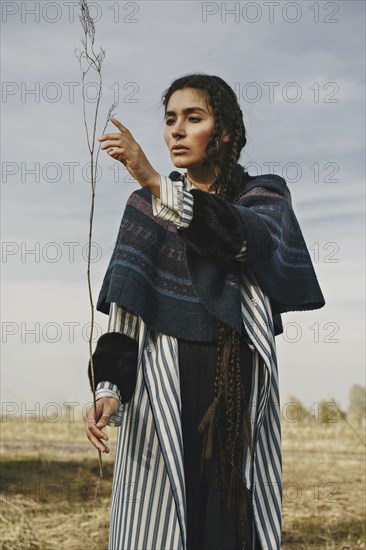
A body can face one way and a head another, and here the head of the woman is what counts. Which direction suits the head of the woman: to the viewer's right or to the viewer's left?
to the viewer's left

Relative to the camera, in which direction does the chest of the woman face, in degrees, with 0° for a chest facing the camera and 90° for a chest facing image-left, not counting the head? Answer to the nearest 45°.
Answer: approximately 0°
